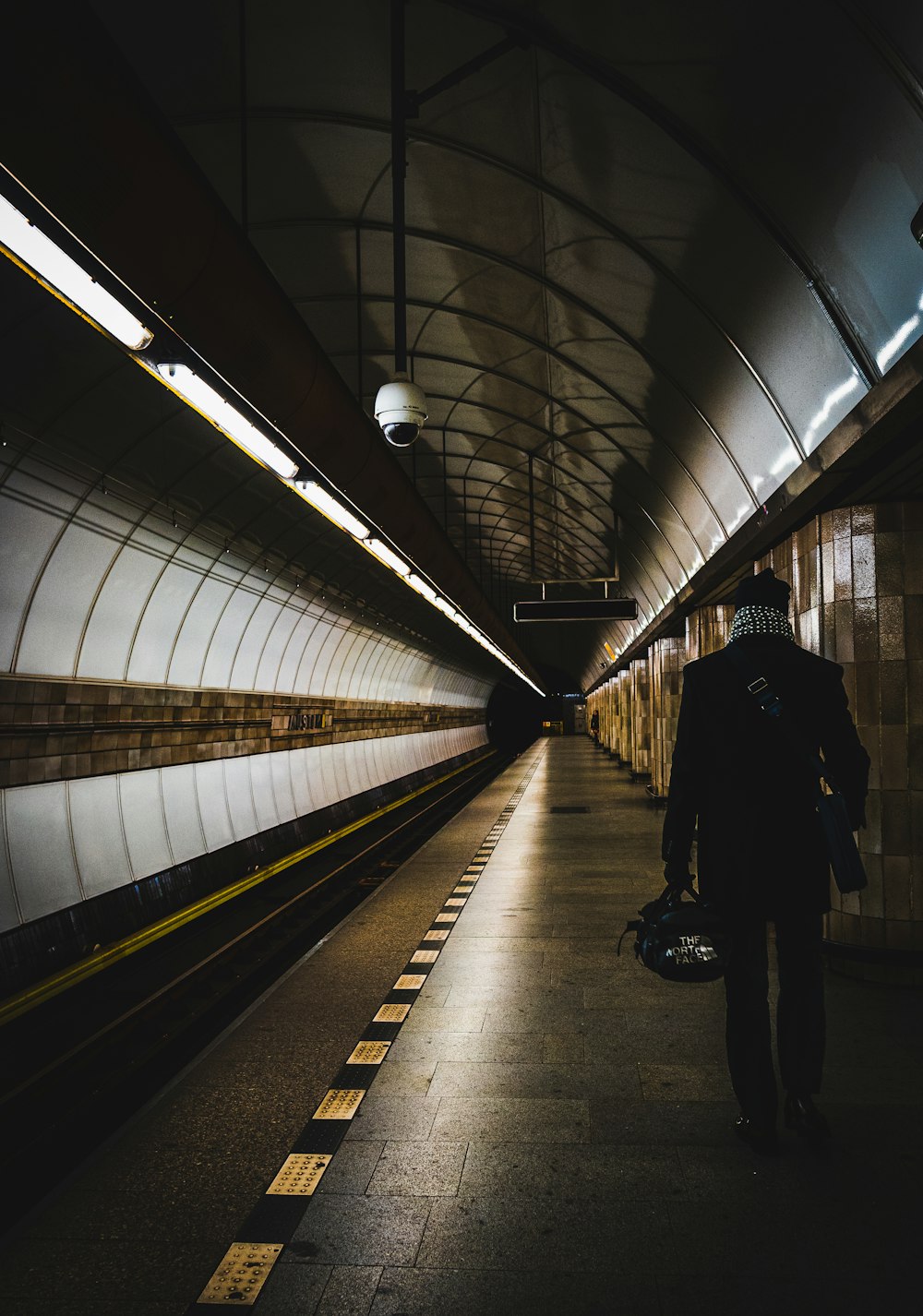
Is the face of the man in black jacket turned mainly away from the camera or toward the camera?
away from the camera

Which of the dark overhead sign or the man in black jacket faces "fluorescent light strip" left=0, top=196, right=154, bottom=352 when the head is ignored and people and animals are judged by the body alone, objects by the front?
the dark overhead sign

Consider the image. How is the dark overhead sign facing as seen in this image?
toward the camera

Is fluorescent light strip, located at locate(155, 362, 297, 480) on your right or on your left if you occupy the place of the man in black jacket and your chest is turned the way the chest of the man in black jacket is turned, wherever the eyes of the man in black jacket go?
on your left

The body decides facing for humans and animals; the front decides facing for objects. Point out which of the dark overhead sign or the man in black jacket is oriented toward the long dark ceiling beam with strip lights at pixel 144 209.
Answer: the dark overhead sign

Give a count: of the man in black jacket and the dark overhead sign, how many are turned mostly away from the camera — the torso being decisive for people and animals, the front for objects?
1

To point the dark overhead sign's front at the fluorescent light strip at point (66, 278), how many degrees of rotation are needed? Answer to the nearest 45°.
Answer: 0° — it already faces it

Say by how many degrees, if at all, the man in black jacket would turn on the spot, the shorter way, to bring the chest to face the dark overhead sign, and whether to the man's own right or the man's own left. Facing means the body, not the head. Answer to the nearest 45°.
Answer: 0° — they already face it

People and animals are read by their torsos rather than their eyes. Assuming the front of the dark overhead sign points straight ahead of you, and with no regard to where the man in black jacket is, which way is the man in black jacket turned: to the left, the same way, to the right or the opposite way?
the opposite way

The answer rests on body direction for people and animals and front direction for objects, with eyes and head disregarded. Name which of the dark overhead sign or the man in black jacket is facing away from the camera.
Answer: the man in black jacket

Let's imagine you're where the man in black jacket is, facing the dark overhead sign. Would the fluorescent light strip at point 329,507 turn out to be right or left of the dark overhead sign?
left

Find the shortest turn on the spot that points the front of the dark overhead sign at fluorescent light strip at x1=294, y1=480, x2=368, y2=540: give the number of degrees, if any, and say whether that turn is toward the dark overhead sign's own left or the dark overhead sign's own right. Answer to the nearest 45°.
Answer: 0° — it already faces it

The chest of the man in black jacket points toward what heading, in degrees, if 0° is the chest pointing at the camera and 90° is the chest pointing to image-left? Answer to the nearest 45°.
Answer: approximately 180°
